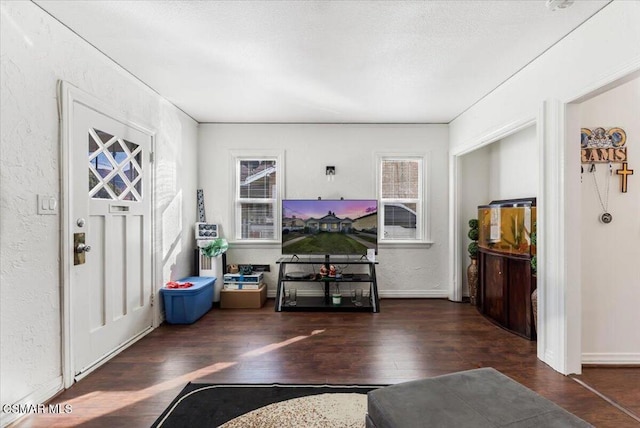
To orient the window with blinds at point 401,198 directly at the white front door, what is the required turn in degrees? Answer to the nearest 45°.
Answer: approximately 45° to its right

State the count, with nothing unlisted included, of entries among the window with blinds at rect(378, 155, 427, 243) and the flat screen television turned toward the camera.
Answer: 2

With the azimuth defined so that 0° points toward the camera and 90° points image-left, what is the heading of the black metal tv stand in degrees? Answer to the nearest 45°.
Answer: approximately 0°

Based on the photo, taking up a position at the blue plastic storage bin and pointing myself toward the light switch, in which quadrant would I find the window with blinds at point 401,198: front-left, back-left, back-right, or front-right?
back-left

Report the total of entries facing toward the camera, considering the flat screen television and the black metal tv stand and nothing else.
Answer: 2

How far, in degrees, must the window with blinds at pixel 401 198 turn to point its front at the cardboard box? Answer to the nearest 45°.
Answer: approximately 45° to its right

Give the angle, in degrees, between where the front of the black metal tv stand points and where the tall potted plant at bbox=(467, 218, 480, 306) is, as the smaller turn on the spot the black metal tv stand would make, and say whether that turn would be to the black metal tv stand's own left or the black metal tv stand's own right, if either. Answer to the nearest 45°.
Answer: approximately 90° to the black metal tv stand's own left

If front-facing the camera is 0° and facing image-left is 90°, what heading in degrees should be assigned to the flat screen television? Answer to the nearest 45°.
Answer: approximately 0°

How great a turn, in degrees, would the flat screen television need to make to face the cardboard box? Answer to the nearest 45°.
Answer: approximately 90° to its right
